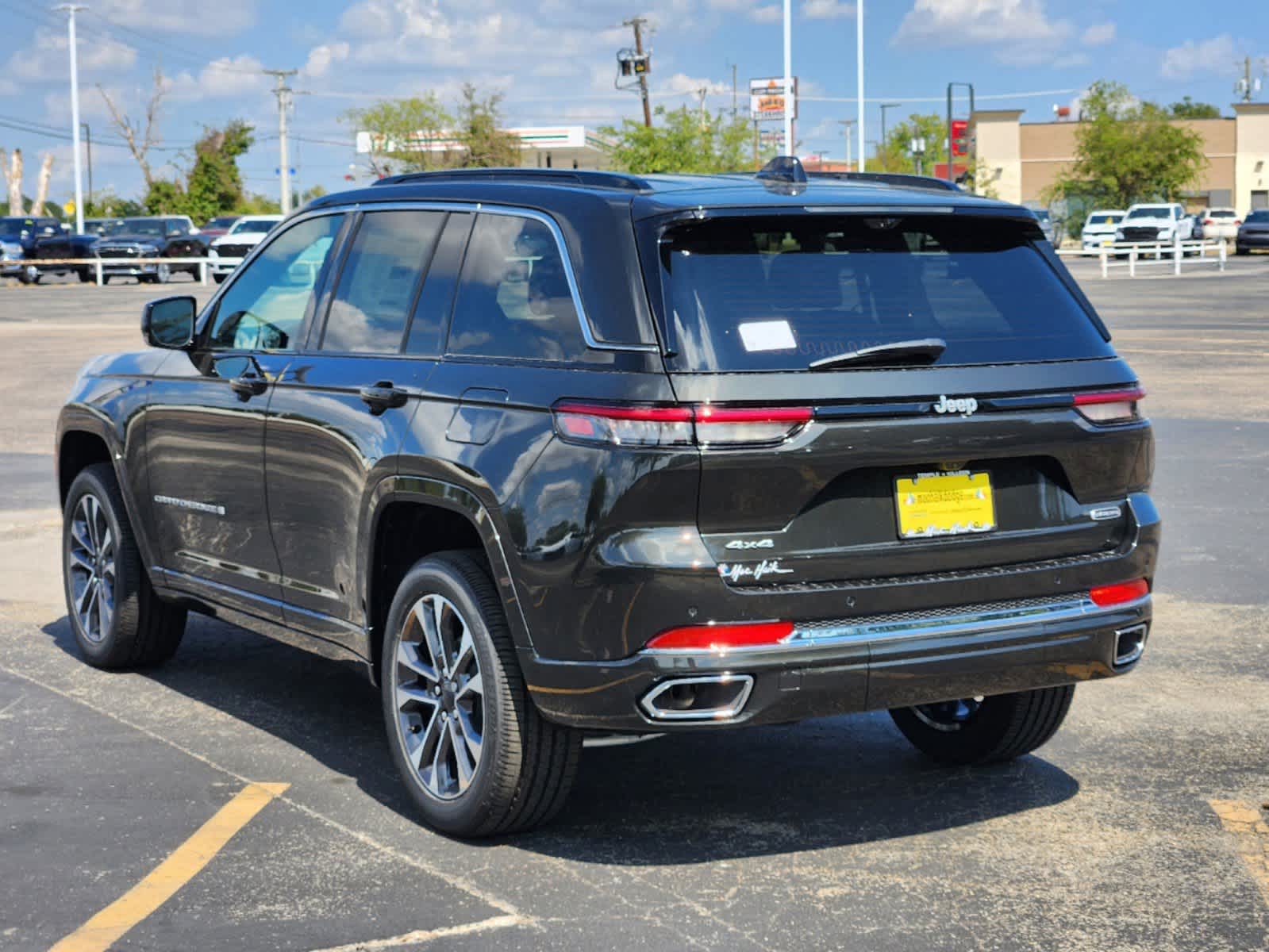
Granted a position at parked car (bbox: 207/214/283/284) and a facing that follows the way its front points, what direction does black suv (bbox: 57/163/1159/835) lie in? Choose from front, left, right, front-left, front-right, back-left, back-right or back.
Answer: front-left

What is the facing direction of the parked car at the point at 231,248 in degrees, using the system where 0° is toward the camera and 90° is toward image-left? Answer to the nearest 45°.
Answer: approximately 45°

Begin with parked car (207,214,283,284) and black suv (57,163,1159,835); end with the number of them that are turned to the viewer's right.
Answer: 0

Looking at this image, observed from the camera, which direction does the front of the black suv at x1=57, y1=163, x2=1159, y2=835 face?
facing away from the viewer and to the left of the viewer

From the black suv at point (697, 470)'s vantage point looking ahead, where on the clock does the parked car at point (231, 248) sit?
The parked car is roughly at 1 o'clock from the black suv.
